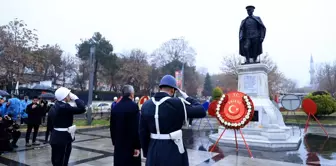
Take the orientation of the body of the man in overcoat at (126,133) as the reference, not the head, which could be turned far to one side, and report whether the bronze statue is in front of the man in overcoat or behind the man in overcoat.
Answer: in front

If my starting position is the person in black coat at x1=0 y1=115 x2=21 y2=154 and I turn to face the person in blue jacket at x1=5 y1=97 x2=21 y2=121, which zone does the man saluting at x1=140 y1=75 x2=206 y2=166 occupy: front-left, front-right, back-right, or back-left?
back-right

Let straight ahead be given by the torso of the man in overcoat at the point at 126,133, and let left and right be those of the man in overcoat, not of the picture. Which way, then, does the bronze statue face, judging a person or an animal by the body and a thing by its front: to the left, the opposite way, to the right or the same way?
the opposite way

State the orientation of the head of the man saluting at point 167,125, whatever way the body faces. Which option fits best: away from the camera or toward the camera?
away from the camera

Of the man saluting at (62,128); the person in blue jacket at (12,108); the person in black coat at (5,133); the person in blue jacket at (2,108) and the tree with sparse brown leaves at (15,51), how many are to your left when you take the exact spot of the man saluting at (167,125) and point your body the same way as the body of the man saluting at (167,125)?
5

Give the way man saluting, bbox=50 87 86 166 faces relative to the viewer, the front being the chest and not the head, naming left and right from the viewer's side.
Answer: facing away from the viewer and to the right of the viewer

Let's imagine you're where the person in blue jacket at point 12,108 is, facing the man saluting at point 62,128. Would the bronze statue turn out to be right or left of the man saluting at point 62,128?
left

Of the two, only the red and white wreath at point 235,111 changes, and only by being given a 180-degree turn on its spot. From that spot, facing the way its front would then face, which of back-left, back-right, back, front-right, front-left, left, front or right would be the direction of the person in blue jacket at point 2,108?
left

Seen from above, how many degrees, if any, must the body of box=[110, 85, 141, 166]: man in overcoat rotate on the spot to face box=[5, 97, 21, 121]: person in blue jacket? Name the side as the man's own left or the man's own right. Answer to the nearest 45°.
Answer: approximately 90° to the man's own left

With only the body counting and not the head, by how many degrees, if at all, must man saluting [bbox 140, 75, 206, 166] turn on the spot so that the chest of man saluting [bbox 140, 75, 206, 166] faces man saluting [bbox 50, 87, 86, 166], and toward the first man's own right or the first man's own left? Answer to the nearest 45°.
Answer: approximately 90° to the first man's own left

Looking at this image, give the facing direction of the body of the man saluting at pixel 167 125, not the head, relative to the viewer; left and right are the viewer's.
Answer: facing away from the viewer and to the right of the viewer

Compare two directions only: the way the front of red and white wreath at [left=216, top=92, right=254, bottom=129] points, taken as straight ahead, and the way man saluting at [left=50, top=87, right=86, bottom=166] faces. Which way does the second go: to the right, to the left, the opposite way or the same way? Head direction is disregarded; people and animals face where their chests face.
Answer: the opposite way

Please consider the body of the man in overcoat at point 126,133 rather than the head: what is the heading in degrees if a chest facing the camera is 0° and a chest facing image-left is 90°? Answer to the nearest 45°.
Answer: approximately 225°

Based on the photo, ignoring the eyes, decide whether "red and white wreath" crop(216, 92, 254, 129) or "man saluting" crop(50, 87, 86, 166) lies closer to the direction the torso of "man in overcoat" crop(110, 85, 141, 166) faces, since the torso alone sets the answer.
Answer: the red and white wreath

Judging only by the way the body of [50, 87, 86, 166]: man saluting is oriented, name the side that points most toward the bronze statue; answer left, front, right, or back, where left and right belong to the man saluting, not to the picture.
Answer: front
